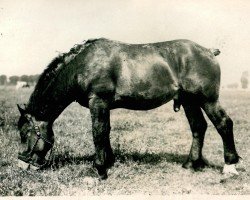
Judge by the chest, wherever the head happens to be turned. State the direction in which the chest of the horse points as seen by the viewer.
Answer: to the viewer's left
